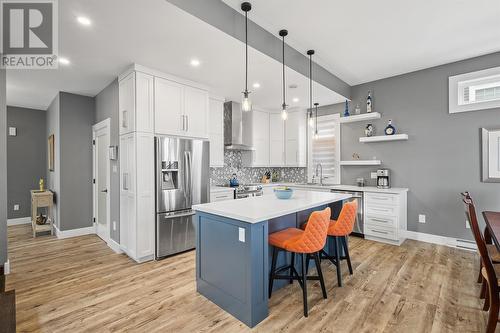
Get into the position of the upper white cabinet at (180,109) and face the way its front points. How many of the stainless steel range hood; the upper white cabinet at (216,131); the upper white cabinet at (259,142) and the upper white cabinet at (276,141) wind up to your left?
4

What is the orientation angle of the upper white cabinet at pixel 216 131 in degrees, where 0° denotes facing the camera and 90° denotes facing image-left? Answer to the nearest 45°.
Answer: approximately 315°

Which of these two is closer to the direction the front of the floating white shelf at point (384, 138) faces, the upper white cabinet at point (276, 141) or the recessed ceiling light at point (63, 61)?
the recessed ceiling light

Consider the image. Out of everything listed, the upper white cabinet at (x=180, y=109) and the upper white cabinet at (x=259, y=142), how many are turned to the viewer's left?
0

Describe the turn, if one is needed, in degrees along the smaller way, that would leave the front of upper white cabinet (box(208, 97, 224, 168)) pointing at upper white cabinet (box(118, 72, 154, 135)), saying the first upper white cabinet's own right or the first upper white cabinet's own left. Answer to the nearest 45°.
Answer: approximately 90° to the first upper white cabinet's own right

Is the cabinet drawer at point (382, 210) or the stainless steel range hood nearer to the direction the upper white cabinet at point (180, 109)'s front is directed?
the cabinet drawer

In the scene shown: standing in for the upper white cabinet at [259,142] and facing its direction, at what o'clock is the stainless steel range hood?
The stainless steel range hood is roughly at 3 o'clock from the upper white cabinet.

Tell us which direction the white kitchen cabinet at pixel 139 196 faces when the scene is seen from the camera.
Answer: facing the viewer and to the left of the viewer

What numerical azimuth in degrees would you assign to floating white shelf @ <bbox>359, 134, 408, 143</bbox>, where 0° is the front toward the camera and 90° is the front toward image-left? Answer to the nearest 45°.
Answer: approximately 45°

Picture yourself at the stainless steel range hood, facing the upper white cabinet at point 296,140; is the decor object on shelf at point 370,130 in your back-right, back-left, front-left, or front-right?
front-right

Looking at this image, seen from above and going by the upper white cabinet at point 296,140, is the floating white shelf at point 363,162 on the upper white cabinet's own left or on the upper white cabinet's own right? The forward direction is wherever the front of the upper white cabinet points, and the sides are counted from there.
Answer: on the upper white cabinet's own left
